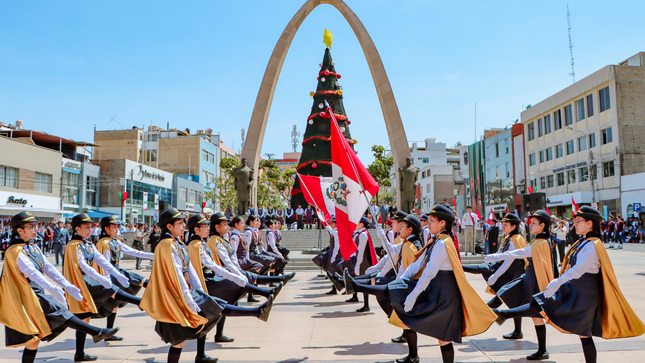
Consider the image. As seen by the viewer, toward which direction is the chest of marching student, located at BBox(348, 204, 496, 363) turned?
to the viewer's left

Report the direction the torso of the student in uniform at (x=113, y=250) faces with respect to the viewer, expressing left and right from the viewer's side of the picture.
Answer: facing to the right of the viewer

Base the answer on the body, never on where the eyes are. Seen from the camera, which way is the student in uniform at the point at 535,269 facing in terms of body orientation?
to the viewer's left

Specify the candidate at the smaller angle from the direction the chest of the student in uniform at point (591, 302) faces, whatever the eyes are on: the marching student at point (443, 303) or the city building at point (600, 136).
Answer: the marching student

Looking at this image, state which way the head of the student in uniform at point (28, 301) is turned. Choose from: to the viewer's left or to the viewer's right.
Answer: to the viewer's right

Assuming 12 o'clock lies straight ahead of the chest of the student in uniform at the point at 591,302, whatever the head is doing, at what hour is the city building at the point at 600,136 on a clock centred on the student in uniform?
The city building is roughly at 3 o'clock from the student in uniform.

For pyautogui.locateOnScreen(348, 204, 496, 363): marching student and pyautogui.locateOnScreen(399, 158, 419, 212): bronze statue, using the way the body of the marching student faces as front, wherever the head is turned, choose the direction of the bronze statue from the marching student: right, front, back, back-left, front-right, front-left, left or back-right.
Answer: right

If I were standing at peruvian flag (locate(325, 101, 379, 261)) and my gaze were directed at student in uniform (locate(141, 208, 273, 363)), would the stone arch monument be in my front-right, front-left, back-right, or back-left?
back-right

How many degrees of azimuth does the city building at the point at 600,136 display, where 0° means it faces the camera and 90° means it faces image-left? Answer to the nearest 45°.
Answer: approximately 45°

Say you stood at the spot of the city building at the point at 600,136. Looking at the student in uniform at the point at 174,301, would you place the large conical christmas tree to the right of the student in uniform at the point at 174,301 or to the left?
right

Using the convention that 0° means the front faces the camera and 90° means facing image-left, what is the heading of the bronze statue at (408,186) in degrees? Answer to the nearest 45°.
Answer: approximately 0°

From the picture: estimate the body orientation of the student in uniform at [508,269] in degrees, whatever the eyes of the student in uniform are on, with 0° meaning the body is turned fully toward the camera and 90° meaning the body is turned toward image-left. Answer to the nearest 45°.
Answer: approximately 90°

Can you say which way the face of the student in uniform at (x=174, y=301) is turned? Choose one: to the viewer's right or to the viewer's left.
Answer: to the viewer's right

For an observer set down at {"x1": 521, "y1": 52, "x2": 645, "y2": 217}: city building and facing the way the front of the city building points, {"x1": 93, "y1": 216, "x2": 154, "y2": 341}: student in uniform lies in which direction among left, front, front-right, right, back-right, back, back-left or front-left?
front-left

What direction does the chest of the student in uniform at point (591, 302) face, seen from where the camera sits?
to the viewer's left

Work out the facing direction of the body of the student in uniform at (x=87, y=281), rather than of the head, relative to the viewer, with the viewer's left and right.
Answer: facing to the right of the viewer

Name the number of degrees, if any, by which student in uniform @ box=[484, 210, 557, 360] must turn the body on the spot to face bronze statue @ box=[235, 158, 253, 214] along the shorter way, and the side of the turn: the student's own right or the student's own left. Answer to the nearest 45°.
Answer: approximately 45° to the student's own right

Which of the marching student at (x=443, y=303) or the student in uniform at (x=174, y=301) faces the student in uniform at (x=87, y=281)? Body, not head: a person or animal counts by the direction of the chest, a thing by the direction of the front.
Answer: the marching student

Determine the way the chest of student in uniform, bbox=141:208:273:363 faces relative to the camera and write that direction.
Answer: to the viewer's right
